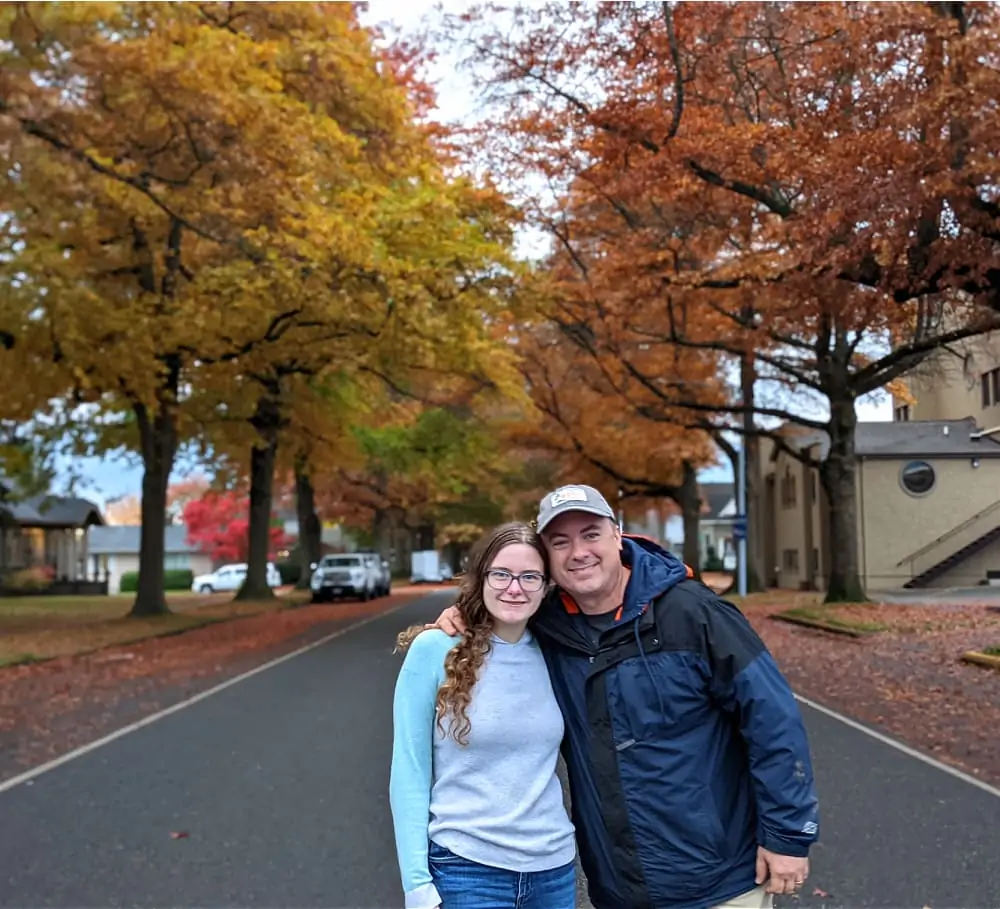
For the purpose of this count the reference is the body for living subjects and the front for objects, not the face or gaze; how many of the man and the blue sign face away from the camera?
0

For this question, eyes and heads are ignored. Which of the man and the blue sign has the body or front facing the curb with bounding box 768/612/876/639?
the blue sign

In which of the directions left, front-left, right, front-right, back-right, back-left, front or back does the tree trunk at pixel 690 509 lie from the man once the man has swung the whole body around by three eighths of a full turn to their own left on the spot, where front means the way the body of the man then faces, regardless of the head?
left

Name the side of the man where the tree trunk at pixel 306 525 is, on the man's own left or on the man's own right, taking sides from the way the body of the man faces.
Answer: on the man's own right

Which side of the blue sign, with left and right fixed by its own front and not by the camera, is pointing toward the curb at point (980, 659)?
front

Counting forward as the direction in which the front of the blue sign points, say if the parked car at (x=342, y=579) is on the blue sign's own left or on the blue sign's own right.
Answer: on the blue sign's own right

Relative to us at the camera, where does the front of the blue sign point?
facing the viewer

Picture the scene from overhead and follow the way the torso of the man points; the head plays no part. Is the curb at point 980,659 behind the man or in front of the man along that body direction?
behind

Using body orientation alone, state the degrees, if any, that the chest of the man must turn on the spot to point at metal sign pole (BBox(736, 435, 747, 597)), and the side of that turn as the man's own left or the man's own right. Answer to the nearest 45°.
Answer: approximately 135° to the man's own right

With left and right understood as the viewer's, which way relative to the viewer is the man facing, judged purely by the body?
facing the viewer and to the left of the viewer

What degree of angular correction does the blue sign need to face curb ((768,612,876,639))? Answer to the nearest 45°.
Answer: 0° — it already faces it

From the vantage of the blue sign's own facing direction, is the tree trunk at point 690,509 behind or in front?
behind

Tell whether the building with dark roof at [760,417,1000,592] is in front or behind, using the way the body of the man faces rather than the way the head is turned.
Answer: behind
